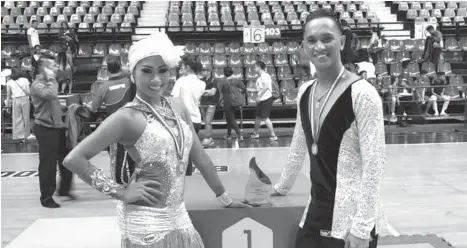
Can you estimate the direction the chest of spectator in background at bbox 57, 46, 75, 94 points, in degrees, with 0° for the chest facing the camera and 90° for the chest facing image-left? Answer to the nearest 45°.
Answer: approximately 0°

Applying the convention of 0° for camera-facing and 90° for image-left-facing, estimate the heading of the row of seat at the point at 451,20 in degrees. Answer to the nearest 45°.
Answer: approximately 0°

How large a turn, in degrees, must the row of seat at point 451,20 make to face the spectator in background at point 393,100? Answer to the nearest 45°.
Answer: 0° — it already faces them

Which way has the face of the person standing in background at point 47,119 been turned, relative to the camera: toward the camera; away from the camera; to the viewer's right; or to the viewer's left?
to the viewer's right

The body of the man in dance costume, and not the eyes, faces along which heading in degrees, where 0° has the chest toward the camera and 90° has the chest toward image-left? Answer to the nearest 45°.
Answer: approximately 45°

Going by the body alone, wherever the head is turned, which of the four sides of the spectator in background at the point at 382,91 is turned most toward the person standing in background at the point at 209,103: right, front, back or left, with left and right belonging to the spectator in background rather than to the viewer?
right

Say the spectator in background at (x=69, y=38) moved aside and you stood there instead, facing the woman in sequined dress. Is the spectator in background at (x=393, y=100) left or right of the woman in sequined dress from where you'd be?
left

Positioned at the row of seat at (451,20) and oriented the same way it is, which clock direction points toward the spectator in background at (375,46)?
The spectator in background is roughly at 1 o'clock from the row of seat.

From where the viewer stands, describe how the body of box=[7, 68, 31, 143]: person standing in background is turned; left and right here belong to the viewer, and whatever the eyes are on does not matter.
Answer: facing away from the viewer
